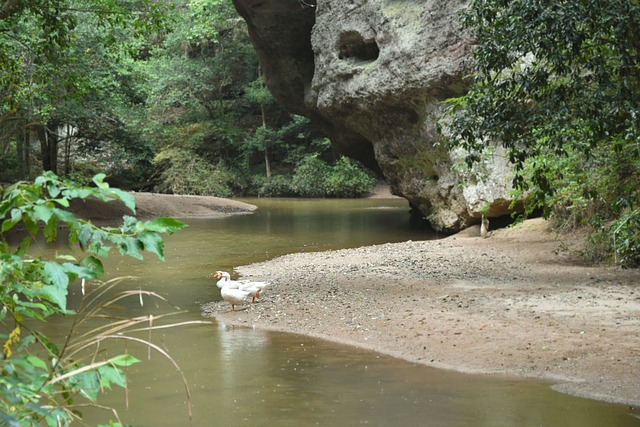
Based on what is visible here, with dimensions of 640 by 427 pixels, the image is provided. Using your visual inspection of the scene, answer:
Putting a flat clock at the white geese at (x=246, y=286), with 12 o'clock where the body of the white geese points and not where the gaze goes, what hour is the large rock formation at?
The large rock formation is roughly at 4 o'clock from the white geese.

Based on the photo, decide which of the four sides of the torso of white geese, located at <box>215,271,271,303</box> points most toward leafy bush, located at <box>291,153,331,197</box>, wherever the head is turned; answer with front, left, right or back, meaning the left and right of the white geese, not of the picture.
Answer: right

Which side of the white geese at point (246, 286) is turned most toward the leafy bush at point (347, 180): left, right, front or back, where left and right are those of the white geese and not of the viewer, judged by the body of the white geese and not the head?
right

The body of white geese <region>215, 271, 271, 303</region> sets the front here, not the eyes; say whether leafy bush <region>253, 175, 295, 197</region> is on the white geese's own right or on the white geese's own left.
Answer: on the white geese's own right

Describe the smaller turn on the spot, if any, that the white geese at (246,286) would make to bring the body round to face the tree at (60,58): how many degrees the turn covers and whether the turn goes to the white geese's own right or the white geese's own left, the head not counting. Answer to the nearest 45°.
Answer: approximately 45° to the white geese's own right

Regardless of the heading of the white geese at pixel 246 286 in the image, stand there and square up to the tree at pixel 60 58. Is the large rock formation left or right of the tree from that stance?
right

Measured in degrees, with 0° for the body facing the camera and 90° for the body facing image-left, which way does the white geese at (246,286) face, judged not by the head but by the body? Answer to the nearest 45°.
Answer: approximately 90°
